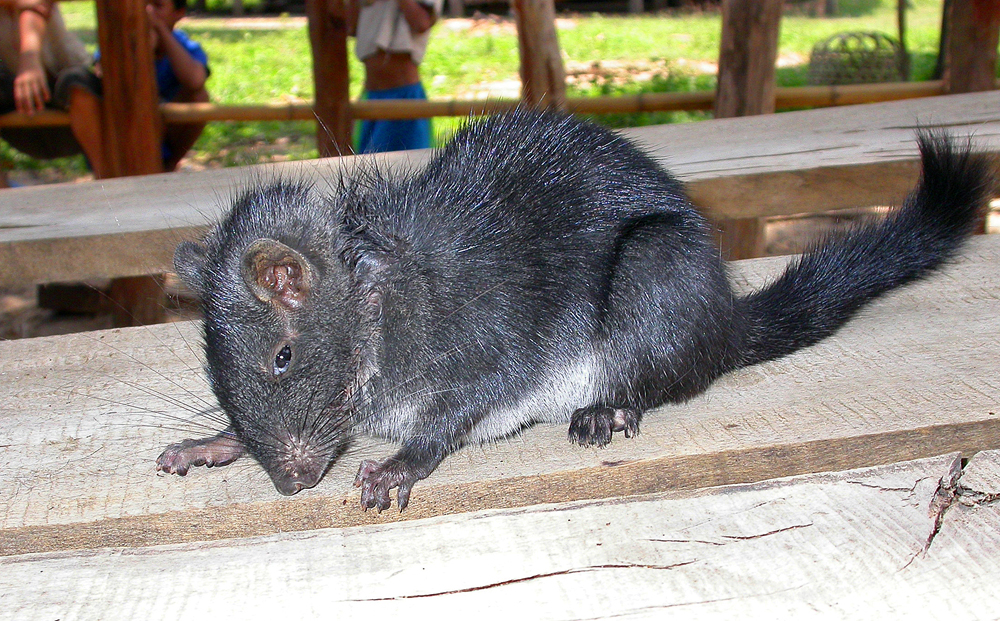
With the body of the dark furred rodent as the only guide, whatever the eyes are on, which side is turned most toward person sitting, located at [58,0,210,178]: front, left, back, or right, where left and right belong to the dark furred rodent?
right

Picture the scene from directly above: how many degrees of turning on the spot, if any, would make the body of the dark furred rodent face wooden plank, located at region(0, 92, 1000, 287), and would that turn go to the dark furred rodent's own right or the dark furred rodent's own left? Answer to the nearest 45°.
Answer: approximately 90° to the dark furred rodent's own right

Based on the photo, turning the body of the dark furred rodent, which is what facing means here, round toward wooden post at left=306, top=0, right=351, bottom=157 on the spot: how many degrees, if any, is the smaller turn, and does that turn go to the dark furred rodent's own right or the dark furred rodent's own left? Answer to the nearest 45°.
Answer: approximately 135° to the dark furred rodent's own right

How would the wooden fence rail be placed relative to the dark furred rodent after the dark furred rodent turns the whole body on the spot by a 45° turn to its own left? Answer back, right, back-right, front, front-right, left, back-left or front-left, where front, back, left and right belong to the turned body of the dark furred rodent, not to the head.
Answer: back

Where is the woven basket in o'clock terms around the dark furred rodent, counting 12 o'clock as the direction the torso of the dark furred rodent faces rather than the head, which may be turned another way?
The woven basket is roughly at 5 o'clock from the dark furred rodent.

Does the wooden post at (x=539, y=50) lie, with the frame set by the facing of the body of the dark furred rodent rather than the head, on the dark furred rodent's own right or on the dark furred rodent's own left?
on the dark furred rodent's own right

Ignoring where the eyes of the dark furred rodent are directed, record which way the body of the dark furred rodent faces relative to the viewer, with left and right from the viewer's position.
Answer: facing the viewer and to the left of the viewer

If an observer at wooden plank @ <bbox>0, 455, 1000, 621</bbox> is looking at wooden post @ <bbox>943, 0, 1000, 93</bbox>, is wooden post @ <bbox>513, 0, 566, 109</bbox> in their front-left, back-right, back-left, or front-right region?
front-left

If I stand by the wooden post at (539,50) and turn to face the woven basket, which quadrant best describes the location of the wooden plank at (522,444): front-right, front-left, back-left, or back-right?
back-right

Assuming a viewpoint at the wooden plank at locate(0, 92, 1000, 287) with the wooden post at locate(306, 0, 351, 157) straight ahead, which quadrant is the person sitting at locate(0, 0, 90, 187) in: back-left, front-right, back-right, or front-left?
front-left

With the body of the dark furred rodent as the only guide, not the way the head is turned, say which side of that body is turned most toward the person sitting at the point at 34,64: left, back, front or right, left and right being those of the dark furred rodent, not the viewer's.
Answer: right

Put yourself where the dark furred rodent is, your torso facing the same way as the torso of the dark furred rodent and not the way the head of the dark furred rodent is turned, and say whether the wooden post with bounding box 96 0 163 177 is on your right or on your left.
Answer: on your right
